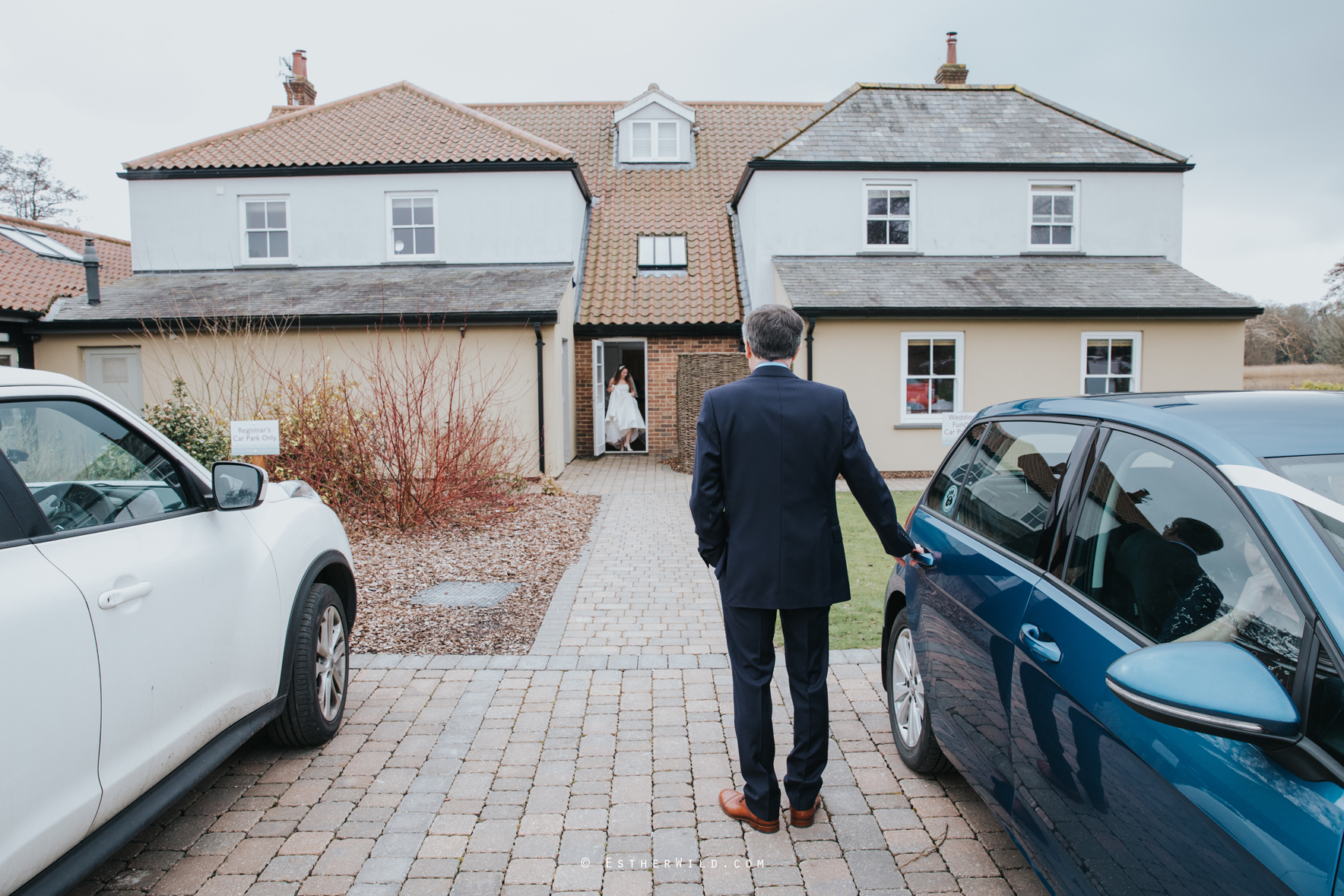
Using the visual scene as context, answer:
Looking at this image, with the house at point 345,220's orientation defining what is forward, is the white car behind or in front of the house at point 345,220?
in front

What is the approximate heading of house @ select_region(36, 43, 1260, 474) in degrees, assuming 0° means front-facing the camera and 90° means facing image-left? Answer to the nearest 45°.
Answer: approximately 0°

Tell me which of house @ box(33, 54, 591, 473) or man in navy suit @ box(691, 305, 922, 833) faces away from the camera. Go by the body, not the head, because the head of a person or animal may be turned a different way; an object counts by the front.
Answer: the man in navy suit

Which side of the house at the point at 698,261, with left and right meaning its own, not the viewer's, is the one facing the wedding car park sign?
front

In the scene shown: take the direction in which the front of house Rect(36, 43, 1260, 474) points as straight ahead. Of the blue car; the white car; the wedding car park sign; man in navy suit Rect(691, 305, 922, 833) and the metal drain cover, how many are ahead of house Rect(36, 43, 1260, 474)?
5

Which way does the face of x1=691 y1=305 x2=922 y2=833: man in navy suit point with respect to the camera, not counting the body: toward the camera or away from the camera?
away from the camera

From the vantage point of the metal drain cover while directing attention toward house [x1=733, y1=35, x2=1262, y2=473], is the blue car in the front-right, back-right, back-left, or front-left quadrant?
back-right

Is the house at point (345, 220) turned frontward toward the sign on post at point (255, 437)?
yes

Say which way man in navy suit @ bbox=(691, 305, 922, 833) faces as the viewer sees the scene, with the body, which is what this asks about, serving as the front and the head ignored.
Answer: away from the camera

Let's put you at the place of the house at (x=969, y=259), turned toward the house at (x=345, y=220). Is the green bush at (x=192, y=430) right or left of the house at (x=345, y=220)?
left

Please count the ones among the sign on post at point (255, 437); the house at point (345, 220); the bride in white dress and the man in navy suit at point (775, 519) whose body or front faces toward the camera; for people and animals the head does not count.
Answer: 3

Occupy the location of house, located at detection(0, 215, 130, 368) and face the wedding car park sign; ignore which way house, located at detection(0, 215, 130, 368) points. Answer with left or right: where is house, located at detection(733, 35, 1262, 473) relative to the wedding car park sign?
left

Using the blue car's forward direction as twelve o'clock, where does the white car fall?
The white car is roughly at 4 o'clock from the blue car.

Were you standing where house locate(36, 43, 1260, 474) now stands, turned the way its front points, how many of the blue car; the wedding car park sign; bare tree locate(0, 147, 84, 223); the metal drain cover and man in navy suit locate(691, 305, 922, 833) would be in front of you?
4

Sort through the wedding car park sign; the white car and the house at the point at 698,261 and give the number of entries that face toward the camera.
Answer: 2
